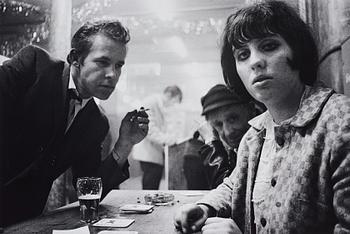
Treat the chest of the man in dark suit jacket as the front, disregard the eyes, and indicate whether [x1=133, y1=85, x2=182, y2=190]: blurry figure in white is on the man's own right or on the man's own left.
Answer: on the man's own left

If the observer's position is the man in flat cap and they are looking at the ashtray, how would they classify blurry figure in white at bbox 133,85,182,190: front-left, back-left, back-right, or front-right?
back-right

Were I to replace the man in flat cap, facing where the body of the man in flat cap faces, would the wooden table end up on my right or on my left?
on my right

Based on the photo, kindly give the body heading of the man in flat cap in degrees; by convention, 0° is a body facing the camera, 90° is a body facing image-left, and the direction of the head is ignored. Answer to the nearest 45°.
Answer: approximately 315°
